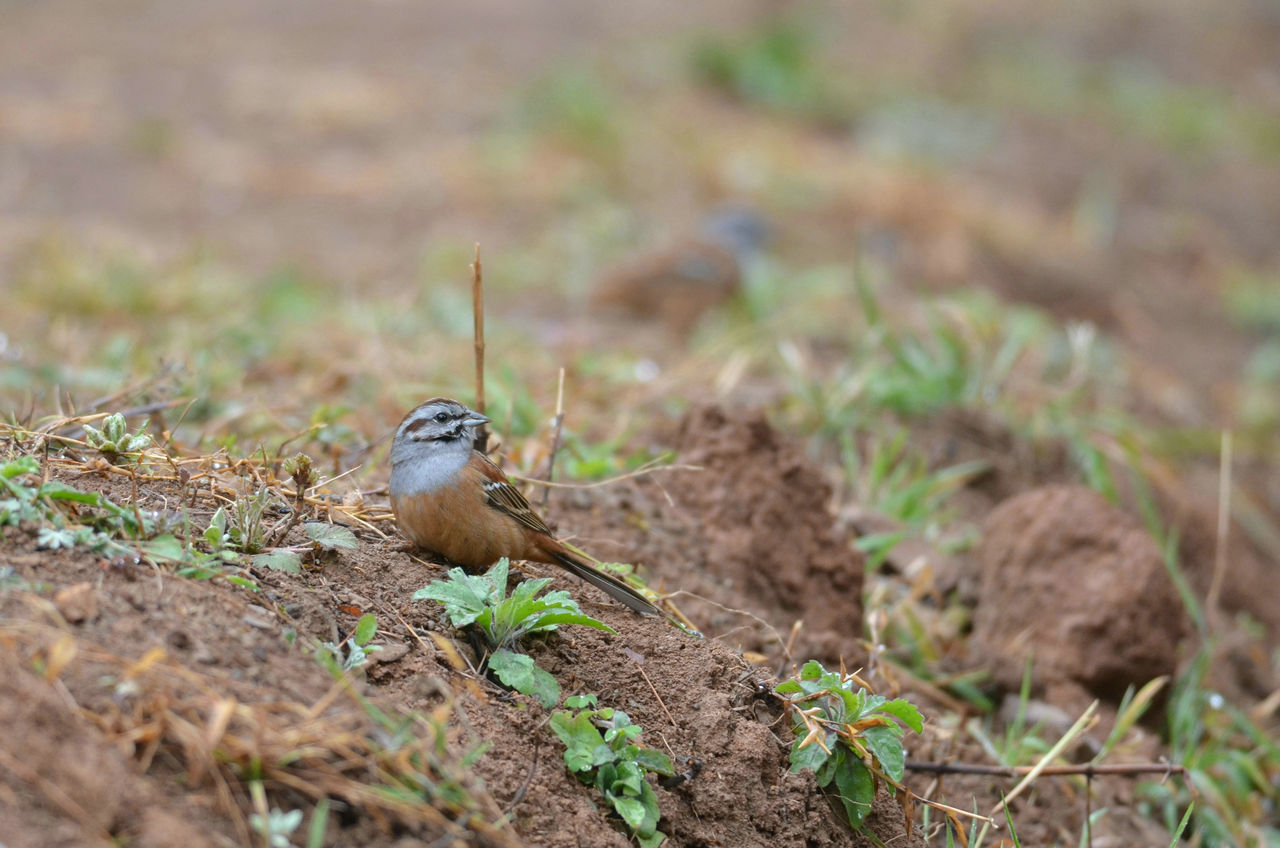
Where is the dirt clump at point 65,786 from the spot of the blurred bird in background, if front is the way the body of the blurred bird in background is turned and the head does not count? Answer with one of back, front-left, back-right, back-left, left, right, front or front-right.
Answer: right

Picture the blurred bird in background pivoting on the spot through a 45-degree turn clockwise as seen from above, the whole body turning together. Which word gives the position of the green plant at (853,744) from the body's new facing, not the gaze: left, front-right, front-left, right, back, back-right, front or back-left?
front-right

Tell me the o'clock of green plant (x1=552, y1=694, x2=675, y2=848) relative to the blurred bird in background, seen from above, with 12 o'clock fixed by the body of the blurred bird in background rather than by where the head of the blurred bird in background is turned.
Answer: The green plant is roughly at 3 o'clock from the blurred bird in background.

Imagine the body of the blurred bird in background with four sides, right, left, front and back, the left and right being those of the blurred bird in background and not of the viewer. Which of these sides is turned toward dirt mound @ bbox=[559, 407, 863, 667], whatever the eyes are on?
right

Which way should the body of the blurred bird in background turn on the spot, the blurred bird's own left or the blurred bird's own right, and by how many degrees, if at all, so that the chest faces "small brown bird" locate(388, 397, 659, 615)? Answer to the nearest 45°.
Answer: approximately 90° to the blurred bird's own right

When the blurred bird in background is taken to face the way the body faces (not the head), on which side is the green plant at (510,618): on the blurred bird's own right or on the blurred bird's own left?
on the blurred bird's own right

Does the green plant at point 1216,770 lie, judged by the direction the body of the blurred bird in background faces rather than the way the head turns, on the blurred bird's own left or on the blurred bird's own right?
on the blurred bird's own right

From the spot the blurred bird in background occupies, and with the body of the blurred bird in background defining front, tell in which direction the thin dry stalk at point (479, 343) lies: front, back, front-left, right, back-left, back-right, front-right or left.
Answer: right

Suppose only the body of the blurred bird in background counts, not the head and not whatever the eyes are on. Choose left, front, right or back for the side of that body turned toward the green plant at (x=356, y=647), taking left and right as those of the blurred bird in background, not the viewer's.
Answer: right

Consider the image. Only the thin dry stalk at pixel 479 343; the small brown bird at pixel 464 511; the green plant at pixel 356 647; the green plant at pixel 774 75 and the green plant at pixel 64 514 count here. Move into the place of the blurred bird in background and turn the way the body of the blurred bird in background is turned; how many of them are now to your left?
1

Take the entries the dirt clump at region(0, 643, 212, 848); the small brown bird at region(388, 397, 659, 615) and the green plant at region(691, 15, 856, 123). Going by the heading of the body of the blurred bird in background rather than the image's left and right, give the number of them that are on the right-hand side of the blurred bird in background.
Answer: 2

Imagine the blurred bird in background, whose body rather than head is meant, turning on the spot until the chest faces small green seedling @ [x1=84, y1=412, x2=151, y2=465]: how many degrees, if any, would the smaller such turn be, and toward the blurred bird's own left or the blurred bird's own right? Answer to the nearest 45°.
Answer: approximately 90° to the blurred bird's own right

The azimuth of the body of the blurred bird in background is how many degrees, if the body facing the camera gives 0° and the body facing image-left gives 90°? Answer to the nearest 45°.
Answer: approximately 270°
